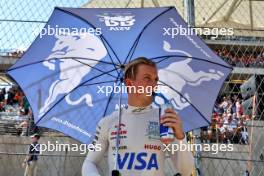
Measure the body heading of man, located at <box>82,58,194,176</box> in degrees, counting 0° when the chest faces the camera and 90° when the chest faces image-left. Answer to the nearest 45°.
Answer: approximately 0°

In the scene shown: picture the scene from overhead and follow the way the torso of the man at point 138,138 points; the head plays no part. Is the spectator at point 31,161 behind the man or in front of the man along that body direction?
behind

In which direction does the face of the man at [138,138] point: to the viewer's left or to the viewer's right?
to the viewer's right
